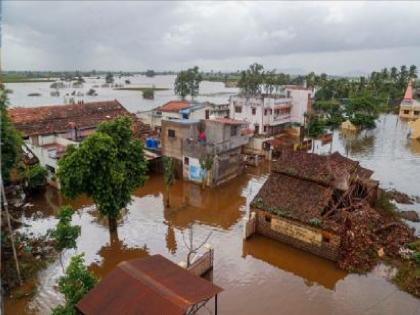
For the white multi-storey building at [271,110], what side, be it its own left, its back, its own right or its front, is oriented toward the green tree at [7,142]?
right

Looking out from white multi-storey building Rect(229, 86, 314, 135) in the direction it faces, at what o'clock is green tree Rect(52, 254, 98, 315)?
The green tree is roughly at 2 o'clock from the white multi-storey building.

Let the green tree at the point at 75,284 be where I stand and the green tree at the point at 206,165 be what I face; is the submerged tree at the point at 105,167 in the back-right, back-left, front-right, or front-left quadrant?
front-left

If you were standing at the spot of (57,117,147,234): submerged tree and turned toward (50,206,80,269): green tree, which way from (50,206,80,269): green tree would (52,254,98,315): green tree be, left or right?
left

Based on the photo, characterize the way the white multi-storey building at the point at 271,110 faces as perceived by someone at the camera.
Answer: facing the viewer and to the right of the viewer

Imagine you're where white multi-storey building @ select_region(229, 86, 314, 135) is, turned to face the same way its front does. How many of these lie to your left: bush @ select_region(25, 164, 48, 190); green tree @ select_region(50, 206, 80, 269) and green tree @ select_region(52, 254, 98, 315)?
0

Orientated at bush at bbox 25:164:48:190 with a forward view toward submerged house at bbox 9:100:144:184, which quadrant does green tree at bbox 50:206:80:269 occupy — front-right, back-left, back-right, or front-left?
back-right

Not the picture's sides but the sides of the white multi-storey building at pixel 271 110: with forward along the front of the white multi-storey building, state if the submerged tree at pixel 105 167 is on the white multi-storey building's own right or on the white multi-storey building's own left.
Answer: on the white multi-storey building's own right

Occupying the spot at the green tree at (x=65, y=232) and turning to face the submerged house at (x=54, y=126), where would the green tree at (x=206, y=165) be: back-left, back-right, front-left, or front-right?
front-right

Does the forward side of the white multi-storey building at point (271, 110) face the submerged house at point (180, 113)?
no

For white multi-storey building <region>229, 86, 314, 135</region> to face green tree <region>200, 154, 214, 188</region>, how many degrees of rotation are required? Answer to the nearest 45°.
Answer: approximately 45° to its right

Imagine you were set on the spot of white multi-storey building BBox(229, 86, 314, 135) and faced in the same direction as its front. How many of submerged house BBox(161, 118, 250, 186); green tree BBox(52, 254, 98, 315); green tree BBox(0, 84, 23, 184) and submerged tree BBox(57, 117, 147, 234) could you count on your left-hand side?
0

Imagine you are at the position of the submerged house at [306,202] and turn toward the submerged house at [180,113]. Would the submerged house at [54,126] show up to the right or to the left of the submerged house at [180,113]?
left

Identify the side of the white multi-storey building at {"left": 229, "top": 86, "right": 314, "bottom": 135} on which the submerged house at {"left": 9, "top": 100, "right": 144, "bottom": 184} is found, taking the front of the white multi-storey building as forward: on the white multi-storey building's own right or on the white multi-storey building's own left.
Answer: on the white multi-storey building's own right

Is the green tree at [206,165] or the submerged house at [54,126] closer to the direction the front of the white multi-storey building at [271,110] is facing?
the green tree

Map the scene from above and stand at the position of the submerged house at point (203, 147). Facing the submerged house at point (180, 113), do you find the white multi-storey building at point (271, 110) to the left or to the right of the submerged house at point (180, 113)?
right
